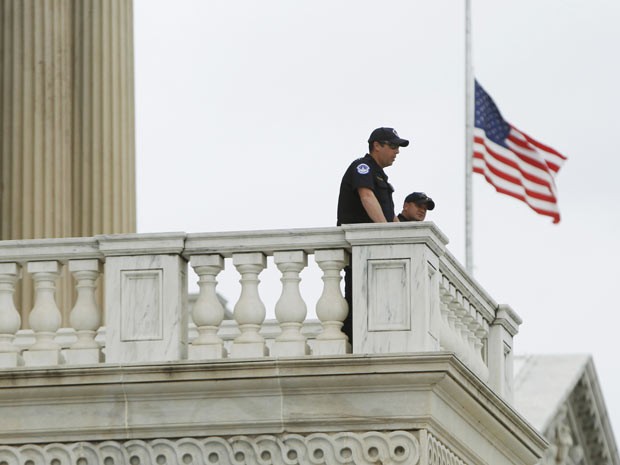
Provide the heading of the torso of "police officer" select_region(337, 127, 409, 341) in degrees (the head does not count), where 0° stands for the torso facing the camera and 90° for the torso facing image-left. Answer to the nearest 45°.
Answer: approximately 270°

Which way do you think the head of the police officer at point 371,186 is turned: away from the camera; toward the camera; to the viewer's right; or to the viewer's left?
to the viewer's right

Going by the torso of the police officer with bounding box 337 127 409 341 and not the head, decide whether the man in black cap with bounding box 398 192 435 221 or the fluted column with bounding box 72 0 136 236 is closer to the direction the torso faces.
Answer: the man in black cap
